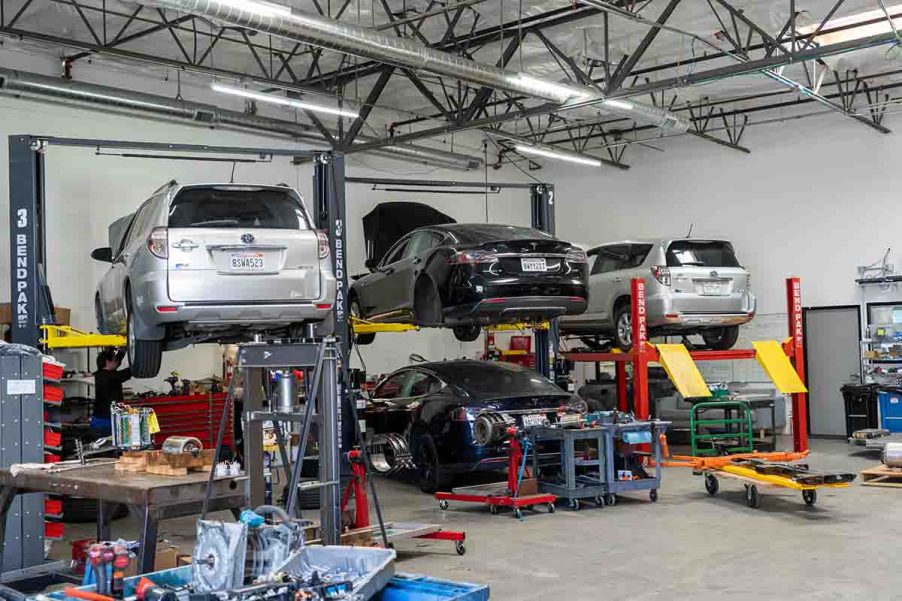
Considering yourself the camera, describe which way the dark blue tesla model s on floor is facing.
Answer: facing away from the viewer and to the left of the viewer

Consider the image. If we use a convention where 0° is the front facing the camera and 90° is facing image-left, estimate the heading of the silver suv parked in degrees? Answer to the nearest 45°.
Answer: approximately 135°

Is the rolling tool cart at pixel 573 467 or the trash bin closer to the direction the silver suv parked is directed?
the trash bin

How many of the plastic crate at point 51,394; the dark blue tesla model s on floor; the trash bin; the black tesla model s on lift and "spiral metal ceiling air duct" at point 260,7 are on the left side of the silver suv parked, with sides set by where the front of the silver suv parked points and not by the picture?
4

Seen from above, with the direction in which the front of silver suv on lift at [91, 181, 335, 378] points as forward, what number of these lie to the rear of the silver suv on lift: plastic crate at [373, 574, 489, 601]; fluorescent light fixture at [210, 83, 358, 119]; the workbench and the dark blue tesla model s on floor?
2

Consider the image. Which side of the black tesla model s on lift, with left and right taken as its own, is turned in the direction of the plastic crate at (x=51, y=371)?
left

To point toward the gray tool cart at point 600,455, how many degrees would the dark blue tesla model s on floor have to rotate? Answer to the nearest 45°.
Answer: approximately 180°

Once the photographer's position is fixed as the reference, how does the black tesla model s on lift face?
facing away from the viewer and to the left of the viewer

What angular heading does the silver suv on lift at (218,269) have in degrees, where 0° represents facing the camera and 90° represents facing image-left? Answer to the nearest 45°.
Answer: approximately 180°

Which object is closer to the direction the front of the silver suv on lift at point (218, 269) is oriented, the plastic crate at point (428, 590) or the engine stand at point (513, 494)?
the engine stand

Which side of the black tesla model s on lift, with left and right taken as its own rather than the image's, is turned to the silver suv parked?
right

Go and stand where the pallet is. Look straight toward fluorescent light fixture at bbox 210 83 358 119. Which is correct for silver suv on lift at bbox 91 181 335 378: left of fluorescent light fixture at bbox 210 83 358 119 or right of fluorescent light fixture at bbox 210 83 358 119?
left
